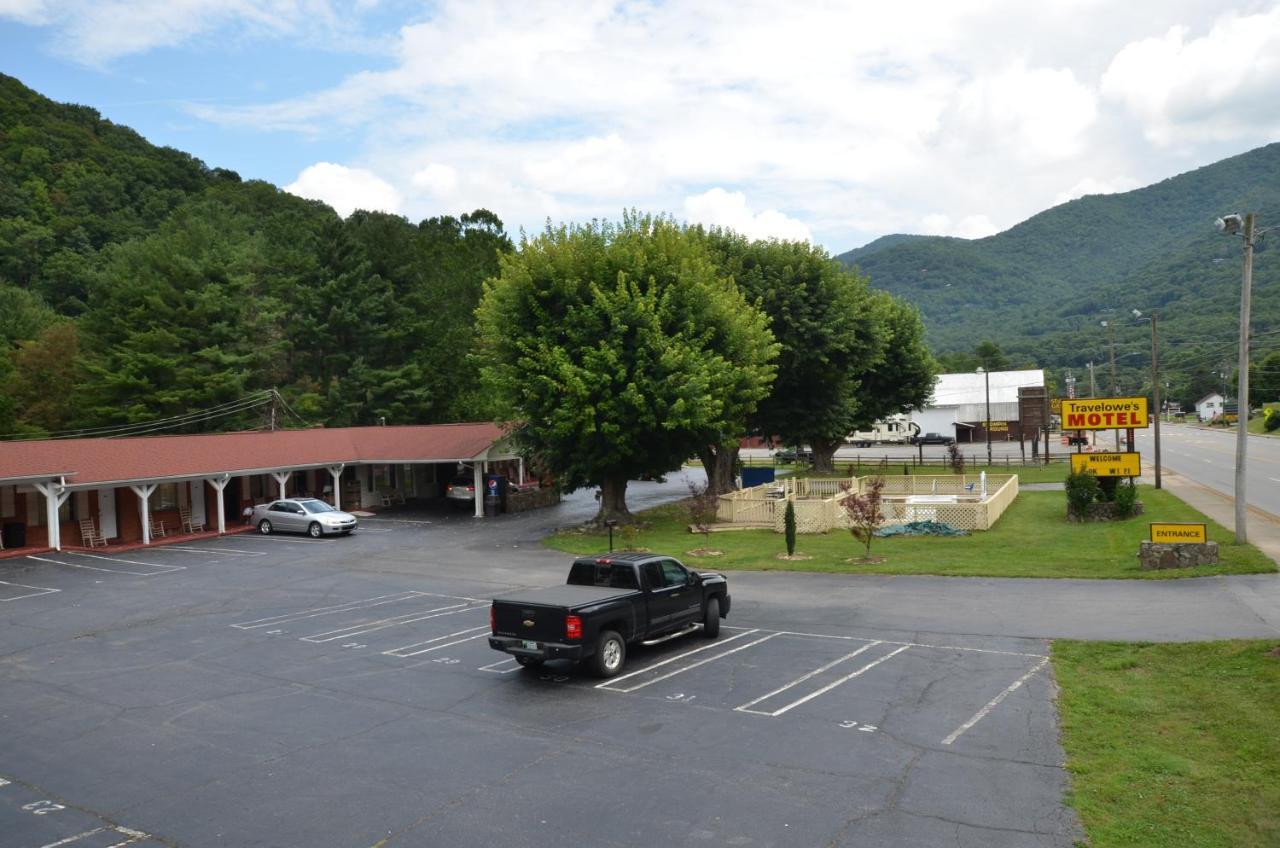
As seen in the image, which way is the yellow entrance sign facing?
toward the camera

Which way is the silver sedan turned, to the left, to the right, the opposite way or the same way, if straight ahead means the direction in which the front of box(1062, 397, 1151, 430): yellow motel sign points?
to the left

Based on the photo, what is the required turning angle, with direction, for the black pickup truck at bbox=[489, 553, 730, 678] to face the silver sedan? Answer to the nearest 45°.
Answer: approximately 90° to its left

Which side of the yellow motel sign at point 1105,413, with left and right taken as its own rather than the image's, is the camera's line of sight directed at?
front

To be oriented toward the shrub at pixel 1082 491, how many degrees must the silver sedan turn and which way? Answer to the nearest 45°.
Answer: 0° — it already faces it

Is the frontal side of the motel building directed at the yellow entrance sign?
yes

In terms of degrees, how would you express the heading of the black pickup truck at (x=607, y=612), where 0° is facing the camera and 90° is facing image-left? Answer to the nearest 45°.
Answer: approximately 225°

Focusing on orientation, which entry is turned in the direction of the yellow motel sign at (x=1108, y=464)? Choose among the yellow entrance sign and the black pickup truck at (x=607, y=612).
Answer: the black pickup truck

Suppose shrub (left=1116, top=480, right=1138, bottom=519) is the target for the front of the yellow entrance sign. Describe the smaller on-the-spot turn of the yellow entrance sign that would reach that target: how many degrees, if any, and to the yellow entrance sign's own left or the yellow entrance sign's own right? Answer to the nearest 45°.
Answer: approximately 180°

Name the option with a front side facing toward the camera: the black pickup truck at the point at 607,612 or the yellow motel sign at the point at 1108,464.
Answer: the yellow motel sign

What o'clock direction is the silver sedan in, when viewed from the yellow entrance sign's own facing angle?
The silver sedan is roughly at 3 o'clock from the yellow entrance sign.

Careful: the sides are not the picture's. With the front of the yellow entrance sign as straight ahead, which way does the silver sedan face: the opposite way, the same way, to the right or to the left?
to the left

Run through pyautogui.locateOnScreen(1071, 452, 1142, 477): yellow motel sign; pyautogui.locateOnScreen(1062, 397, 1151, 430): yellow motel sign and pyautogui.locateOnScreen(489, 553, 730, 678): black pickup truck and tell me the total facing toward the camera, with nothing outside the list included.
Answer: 2

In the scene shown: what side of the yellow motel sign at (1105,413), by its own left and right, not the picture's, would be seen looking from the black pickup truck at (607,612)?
front

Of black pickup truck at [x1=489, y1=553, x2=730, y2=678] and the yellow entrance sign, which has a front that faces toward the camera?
the yellow entrance sign

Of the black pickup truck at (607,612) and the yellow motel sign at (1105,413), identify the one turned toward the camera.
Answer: the yellow motel sign
